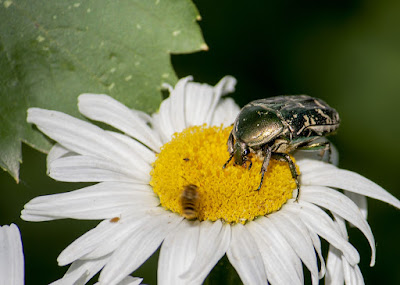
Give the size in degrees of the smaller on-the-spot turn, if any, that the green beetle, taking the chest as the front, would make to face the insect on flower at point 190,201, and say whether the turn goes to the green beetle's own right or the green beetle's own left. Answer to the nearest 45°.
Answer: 0° — it already faces it

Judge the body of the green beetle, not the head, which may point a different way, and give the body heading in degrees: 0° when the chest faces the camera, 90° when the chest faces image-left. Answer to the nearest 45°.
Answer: approximately 45°
